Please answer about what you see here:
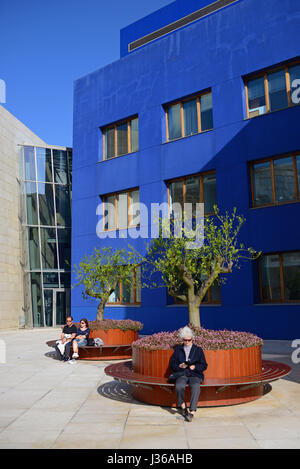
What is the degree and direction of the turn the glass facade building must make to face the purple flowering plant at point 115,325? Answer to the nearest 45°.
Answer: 0° — it already faces it

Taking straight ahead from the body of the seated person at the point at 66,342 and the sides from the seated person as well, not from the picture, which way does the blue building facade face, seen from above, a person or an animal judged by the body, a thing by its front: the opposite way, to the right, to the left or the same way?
the same way

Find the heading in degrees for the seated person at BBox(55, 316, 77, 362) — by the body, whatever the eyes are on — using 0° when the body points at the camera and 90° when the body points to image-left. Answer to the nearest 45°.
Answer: approximately 45°

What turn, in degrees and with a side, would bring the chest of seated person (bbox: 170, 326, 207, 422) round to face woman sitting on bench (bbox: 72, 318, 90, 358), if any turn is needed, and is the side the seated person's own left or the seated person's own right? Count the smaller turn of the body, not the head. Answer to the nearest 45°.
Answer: approximately 135° to the seated person's own right

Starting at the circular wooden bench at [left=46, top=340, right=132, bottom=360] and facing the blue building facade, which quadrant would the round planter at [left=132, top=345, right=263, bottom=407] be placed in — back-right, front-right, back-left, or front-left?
back-right

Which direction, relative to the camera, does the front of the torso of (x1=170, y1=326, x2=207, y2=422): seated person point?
toward the camera

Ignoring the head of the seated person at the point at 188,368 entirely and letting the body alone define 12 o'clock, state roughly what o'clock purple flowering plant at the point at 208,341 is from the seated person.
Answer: The purple flowering plant is roughly at 7 o'clock from the seated person.

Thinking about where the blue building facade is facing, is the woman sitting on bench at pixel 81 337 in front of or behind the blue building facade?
in front

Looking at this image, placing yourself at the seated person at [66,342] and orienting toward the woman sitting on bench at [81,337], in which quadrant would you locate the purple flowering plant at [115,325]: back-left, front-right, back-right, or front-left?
front-left

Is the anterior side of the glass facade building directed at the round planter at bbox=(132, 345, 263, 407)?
yes

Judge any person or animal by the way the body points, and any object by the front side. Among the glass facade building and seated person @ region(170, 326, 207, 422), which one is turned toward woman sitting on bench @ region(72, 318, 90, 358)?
the glass facade building

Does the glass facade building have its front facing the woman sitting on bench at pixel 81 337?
yes
